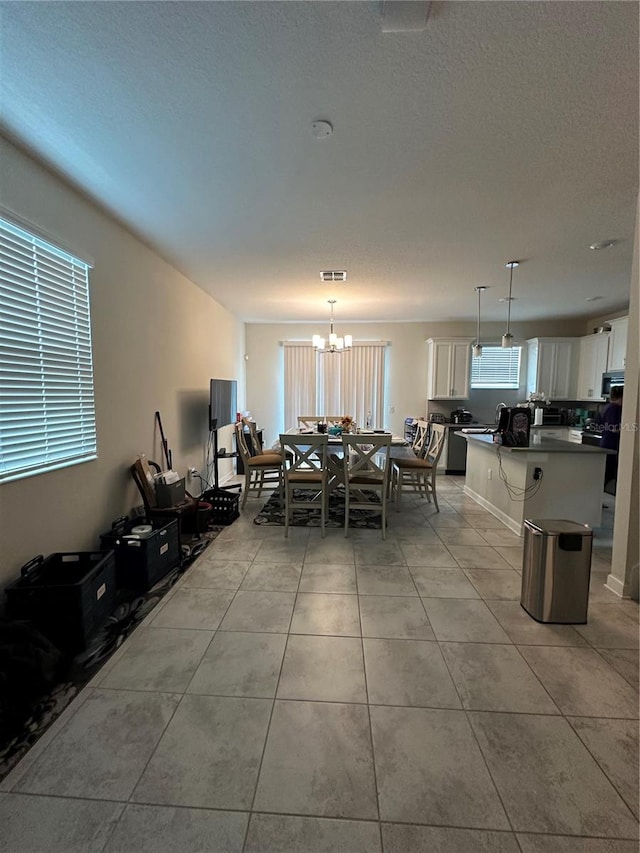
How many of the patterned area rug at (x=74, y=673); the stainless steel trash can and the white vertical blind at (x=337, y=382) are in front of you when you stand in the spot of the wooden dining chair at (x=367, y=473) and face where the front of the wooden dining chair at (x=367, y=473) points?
1

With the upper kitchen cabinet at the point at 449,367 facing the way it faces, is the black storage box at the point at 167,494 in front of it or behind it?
in front

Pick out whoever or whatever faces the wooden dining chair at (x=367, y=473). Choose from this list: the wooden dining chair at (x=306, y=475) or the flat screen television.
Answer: the flat screen television

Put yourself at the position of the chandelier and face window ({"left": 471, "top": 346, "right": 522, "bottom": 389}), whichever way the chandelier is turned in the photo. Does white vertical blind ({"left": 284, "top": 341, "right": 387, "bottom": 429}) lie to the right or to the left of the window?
left

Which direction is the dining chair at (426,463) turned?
to the viewer's left

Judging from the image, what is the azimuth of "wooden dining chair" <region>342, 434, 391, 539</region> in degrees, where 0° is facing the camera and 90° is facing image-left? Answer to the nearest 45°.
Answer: approximately 180°

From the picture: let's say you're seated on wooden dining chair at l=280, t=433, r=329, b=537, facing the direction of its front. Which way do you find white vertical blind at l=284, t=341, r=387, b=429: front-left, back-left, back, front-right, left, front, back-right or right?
front

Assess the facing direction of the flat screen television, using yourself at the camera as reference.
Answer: facing the viewer and to the right of the viewer

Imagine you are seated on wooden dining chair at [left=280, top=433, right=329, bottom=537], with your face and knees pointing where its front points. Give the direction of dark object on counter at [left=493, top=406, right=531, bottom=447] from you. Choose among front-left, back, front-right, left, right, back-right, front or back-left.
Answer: right

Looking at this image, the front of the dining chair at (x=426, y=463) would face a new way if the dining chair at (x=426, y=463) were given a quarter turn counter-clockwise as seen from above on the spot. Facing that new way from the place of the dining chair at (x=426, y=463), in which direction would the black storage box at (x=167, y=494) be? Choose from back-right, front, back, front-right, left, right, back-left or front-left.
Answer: front-right

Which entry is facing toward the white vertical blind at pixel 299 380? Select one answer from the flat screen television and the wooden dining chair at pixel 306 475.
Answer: the wooden dining chair

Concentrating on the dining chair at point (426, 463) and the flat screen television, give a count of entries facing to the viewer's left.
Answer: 1

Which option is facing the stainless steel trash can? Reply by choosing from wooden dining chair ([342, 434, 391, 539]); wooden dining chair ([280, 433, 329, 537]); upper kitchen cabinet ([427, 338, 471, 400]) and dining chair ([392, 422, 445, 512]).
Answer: the upper kitchen cabinet

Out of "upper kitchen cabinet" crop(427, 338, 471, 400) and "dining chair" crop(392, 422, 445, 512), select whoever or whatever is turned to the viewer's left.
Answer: the dining chair

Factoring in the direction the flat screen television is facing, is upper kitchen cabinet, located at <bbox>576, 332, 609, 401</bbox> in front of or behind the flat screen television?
in front

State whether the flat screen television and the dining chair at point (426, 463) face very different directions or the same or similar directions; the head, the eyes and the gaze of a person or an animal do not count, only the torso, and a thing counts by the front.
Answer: very different directions

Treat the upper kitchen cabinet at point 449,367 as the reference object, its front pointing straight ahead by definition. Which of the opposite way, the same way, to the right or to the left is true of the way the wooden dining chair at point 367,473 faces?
the opposite way

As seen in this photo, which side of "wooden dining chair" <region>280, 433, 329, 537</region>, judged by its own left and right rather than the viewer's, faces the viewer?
back

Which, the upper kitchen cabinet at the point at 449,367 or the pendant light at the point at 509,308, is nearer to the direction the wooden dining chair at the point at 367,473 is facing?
the upper kitchen cabinet

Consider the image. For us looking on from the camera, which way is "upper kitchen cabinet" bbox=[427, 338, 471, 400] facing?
facing the viewer

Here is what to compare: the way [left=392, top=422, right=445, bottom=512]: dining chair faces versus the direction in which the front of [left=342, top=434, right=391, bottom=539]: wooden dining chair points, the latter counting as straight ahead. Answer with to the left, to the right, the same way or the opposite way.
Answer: to the left
